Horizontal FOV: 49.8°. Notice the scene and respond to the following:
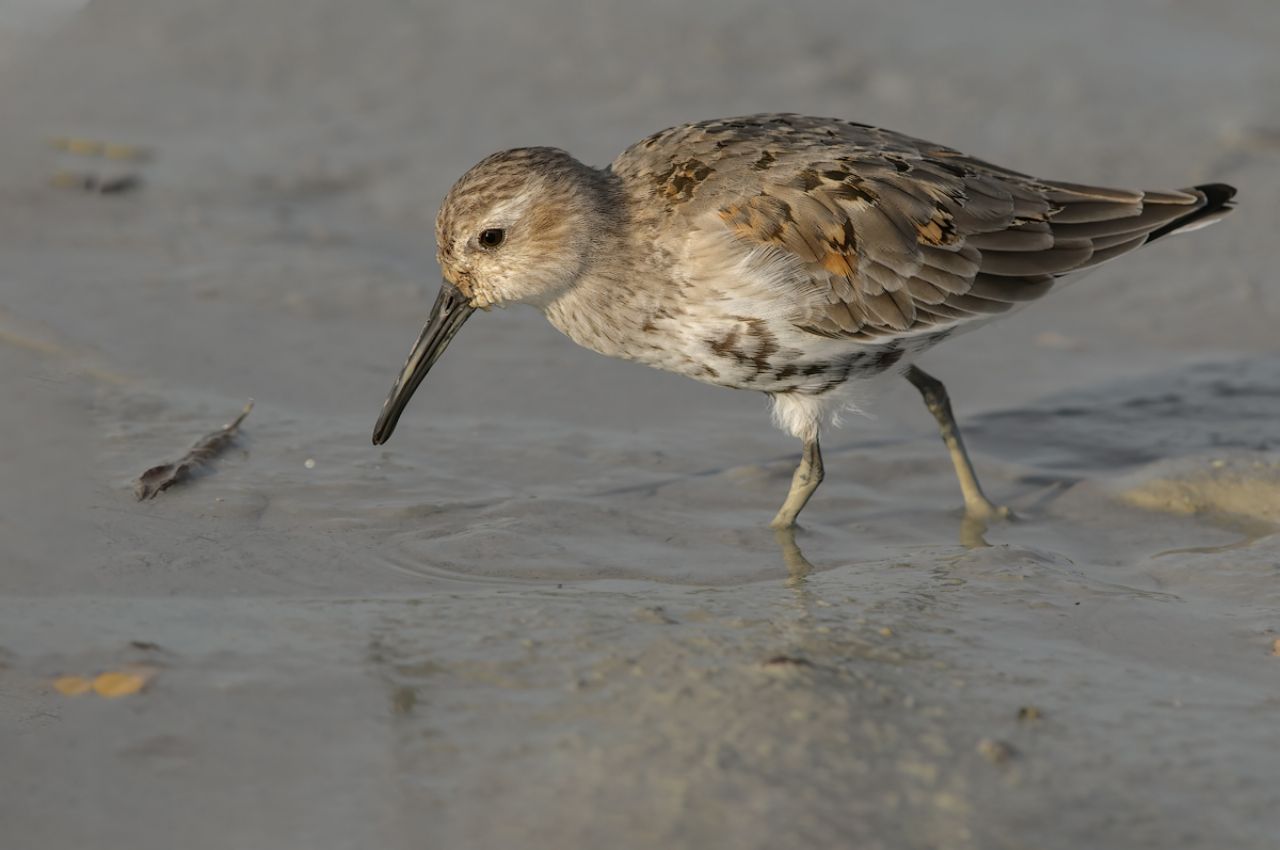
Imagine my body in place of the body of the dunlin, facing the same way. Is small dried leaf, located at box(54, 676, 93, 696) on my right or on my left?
on my left

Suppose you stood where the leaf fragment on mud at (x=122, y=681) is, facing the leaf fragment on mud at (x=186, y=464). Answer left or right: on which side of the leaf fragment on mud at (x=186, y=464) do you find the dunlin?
right

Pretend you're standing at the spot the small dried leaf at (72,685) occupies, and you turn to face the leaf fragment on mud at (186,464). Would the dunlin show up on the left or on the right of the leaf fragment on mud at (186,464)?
right

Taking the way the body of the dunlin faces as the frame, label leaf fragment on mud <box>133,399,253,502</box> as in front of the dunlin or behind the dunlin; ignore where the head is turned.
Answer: in front

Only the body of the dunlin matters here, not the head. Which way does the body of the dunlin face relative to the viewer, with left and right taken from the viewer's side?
facing to the left of the viewer

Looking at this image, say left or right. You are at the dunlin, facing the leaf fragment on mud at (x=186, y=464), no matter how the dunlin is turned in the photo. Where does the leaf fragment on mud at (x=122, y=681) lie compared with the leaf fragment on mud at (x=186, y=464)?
left

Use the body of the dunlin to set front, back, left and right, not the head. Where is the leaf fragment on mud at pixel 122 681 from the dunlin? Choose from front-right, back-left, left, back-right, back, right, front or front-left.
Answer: front-left
